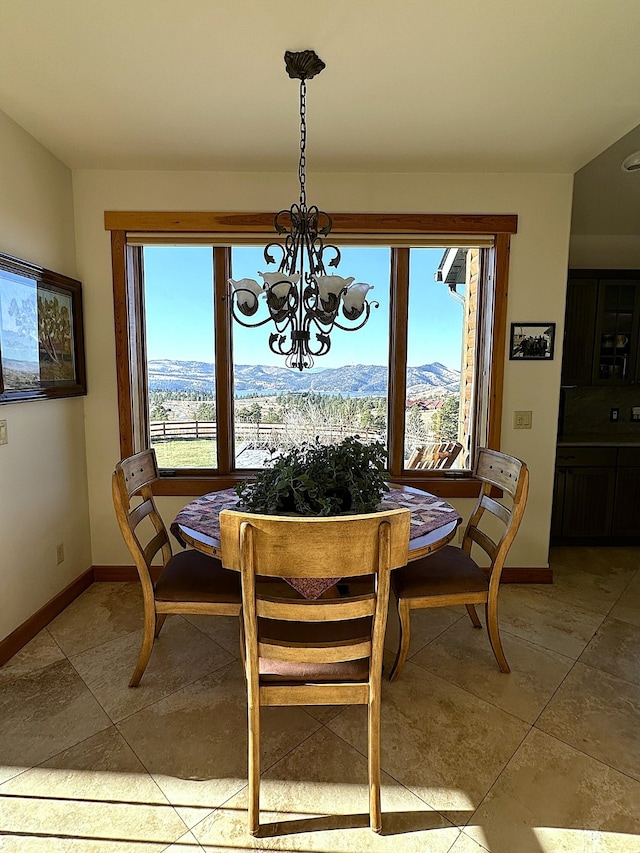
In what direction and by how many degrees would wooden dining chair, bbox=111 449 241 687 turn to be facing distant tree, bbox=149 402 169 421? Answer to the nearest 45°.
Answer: approximately 90° to its left

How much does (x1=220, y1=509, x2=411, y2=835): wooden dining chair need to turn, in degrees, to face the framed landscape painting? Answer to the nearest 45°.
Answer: approximately 45° to its left

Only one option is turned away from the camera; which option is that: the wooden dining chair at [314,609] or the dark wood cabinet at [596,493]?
the wooden dining chair

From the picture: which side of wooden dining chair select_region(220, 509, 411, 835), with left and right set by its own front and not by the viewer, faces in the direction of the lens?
back

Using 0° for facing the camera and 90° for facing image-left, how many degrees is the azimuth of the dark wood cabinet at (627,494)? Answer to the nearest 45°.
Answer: approximately 0°

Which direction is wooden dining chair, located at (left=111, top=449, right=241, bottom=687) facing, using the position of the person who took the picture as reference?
facing to the right of the viewer
